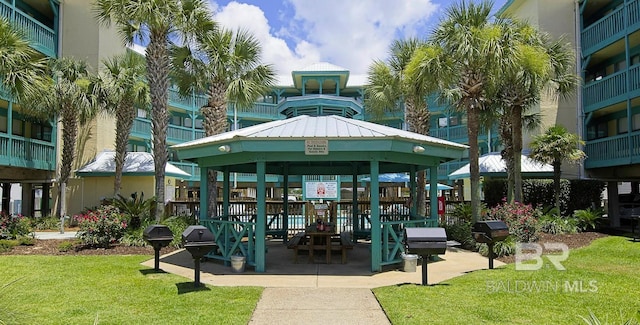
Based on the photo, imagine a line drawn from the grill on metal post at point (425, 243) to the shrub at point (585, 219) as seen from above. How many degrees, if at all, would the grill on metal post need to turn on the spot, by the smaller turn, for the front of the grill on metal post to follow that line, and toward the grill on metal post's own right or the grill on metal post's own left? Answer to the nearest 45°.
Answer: approximately 135° to the grill on metal post's own left

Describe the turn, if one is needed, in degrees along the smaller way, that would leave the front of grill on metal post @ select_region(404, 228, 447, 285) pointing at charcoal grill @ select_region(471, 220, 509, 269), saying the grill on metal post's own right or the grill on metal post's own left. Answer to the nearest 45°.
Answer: approximately 135° to the grill on metal post's own left

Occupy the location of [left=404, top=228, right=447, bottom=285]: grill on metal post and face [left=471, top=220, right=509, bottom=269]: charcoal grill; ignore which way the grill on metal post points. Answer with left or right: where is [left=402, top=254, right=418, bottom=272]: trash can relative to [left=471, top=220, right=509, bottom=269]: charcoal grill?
left

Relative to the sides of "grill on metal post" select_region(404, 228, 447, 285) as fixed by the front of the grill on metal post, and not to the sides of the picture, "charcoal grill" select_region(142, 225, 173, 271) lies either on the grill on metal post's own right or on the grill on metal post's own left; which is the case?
on the grill on metal post's own right

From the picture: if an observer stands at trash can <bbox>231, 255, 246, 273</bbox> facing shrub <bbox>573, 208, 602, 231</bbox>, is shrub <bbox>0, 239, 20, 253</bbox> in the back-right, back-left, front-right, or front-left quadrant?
back-left

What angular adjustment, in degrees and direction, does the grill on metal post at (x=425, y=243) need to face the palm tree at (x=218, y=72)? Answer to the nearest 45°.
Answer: approximately 135° to its right

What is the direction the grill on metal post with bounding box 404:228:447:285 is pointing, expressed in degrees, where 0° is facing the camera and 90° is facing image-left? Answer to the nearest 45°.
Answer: approximately 0°

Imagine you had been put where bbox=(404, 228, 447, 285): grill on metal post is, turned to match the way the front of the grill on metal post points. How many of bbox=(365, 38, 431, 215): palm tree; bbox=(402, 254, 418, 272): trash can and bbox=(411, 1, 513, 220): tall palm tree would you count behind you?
3

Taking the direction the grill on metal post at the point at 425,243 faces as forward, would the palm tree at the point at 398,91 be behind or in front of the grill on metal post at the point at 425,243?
behind

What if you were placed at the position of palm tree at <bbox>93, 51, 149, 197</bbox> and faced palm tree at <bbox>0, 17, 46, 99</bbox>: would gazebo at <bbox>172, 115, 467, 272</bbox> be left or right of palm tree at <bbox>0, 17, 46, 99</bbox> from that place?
left

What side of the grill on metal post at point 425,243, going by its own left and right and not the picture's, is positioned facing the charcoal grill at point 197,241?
right

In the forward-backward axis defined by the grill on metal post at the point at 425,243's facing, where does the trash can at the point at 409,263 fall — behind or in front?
behind
